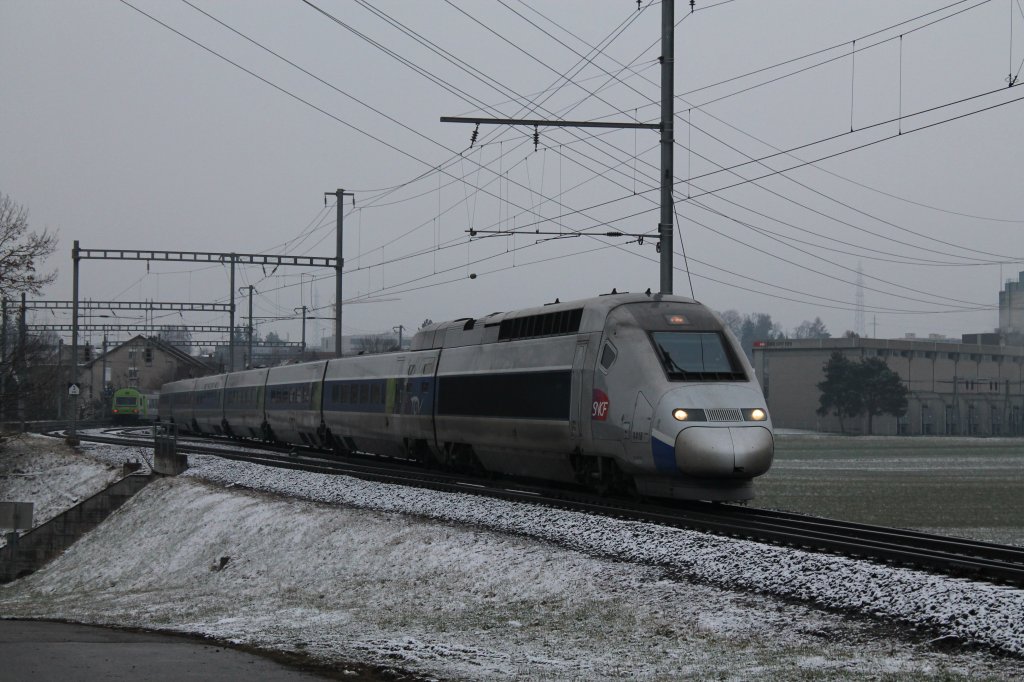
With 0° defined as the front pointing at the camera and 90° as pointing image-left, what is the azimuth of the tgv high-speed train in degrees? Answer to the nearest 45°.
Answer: approximately 315°

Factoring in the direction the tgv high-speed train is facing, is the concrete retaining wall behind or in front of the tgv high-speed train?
behind
